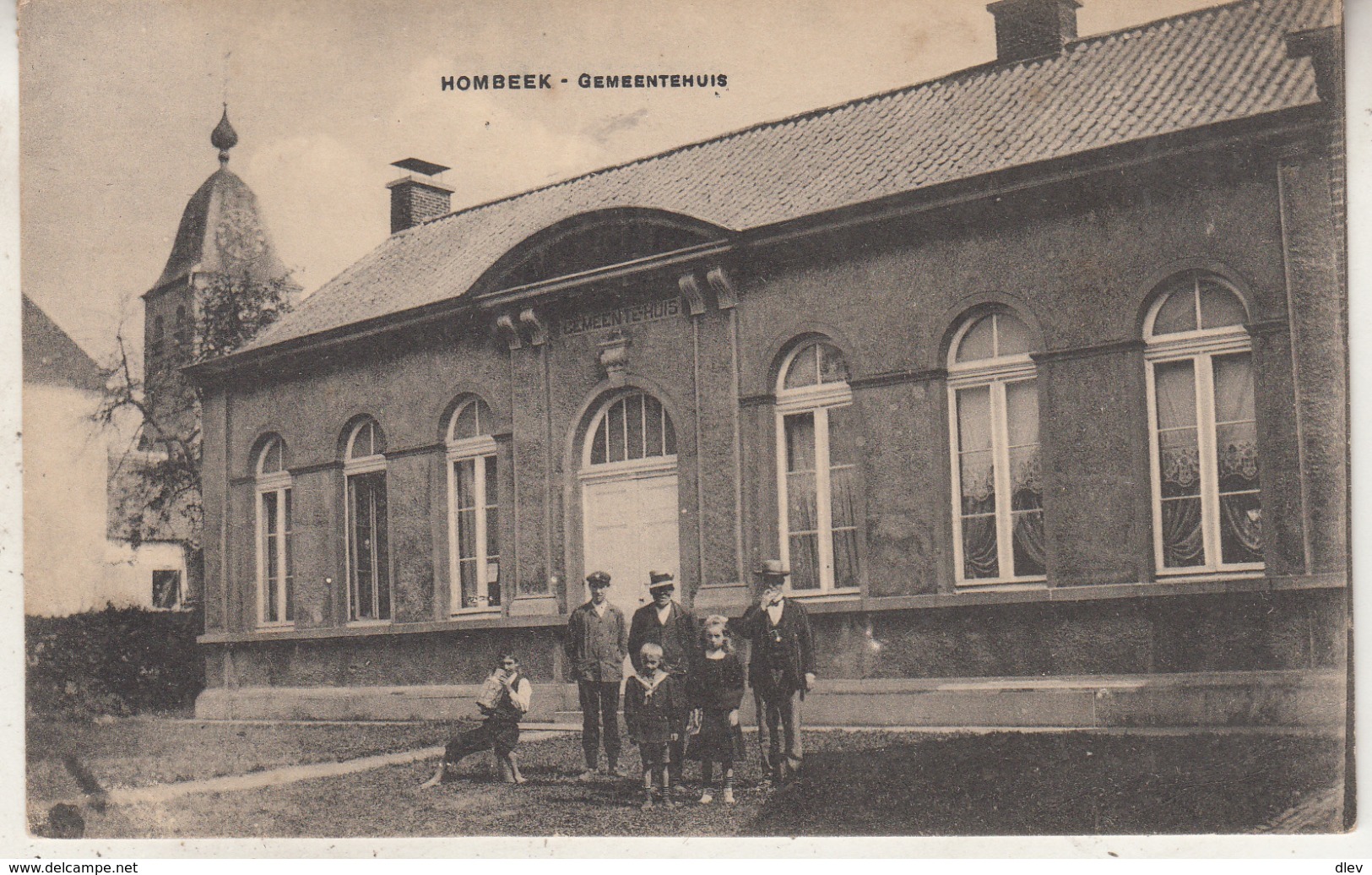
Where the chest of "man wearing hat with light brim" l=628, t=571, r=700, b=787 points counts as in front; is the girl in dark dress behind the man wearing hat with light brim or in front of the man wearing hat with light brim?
in front

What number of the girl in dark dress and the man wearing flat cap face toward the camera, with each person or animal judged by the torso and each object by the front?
2

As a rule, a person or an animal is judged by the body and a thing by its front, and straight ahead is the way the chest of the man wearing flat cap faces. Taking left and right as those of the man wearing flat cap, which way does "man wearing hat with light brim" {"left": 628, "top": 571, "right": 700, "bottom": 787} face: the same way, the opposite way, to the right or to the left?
the same way

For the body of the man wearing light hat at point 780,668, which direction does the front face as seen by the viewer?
toward the camera

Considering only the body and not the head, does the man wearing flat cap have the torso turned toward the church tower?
no

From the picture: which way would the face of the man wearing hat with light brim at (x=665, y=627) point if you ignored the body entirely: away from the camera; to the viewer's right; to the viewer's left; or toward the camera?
toward the camera

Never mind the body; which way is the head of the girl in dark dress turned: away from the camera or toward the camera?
toward the camera

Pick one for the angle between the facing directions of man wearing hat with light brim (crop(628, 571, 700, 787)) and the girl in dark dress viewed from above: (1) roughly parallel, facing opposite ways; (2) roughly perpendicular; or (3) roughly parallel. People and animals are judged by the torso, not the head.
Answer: roughly parallel

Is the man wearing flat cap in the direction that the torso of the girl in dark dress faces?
no

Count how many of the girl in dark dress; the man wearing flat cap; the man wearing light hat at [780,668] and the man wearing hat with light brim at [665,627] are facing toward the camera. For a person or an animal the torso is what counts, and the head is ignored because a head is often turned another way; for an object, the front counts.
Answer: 4

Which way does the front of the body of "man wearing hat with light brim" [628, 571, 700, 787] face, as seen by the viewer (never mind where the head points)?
toward the camera

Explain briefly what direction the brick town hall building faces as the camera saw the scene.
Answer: facing the viewer and to the left of the viewer

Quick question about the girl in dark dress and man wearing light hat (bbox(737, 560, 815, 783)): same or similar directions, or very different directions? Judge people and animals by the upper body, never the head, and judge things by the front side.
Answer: same or similar directions

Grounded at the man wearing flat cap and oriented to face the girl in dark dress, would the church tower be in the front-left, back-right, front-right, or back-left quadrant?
back-left

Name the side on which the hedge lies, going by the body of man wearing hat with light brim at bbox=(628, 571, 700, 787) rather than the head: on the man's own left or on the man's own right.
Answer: on the man's own right
